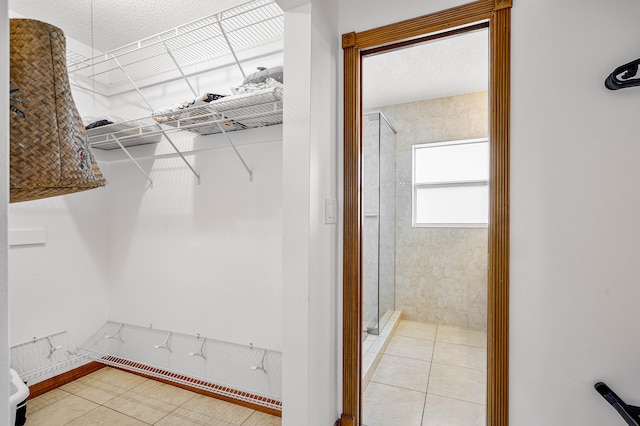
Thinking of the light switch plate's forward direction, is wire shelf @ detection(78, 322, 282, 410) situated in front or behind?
behind

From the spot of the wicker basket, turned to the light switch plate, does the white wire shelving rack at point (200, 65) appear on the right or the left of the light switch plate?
left

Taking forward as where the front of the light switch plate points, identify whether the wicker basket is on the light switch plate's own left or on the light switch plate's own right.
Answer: on the light switch plate's own right

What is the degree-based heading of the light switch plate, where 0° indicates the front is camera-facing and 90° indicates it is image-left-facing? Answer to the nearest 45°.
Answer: approximately 315°

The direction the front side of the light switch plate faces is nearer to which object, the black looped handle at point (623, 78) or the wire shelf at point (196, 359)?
the black looped handle

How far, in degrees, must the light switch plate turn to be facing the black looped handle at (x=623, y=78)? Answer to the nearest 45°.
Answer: approximately 45° to its left

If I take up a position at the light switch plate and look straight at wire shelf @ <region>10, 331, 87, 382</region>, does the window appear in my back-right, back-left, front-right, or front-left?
back-right

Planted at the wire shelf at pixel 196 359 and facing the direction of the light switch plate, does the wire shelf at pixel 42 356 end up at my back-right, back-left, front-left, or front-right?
back-right
